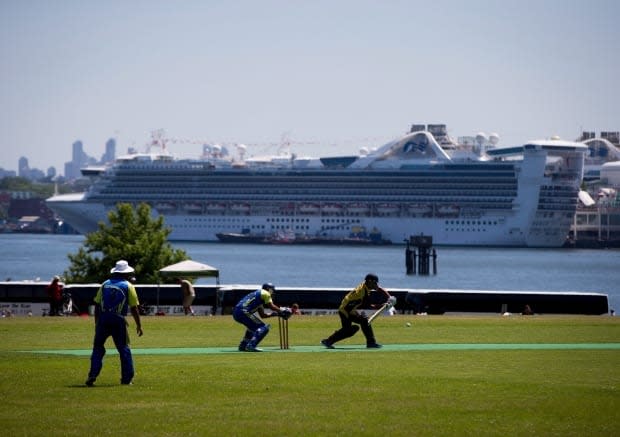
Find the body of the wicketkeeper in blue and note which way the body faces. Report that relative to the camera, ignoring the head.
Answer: to the viewer's right

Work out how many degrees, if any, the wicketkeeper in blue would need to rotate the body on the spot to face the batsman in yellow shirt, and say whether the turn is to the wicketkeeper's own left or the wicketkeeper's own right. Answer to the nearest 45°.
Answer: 0° — they already face them

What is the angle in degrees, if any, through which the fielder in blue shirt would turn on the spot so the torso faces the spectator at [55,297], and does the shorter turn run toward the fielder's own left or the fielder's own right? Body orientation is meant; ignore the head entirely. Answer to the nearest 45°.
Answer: approximately 45° to the fielder's own left

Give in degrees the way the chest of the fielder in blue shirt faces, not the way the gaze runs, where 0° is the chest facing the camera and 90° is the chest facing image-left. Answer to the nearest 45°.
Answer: approximately 225°
